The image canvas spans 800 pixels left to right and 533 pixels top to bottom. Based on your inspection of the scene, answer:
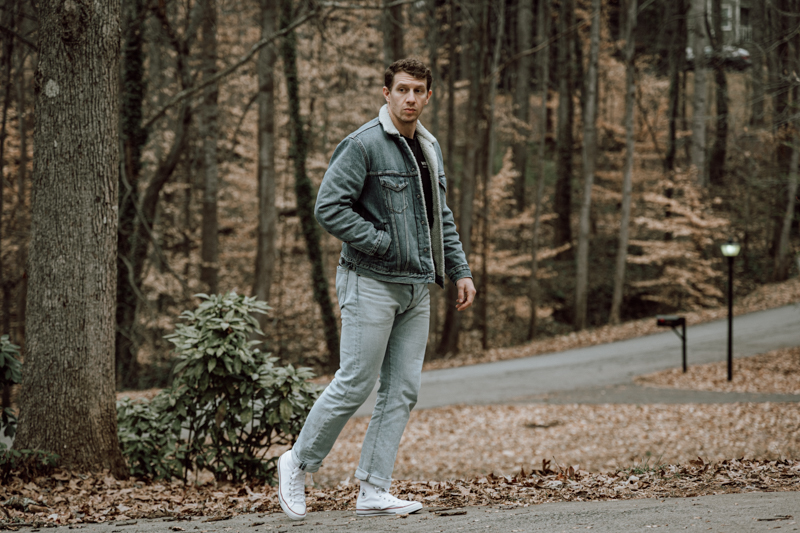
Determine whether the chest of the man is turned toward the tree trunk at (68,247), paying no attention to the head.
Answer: no

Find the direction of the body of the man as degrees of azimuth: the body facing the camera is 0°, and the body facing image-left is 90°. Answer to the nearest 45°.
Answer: approximately 315°

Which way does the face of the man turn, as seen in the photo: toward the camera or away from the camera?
toward the camera

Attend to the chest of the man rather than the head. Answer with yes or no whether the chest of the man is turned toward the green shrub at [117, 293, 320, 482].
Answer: no

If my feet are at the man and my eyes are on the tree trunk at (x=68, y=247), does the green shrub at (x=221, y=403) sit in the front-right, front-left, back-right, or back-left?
front-right
